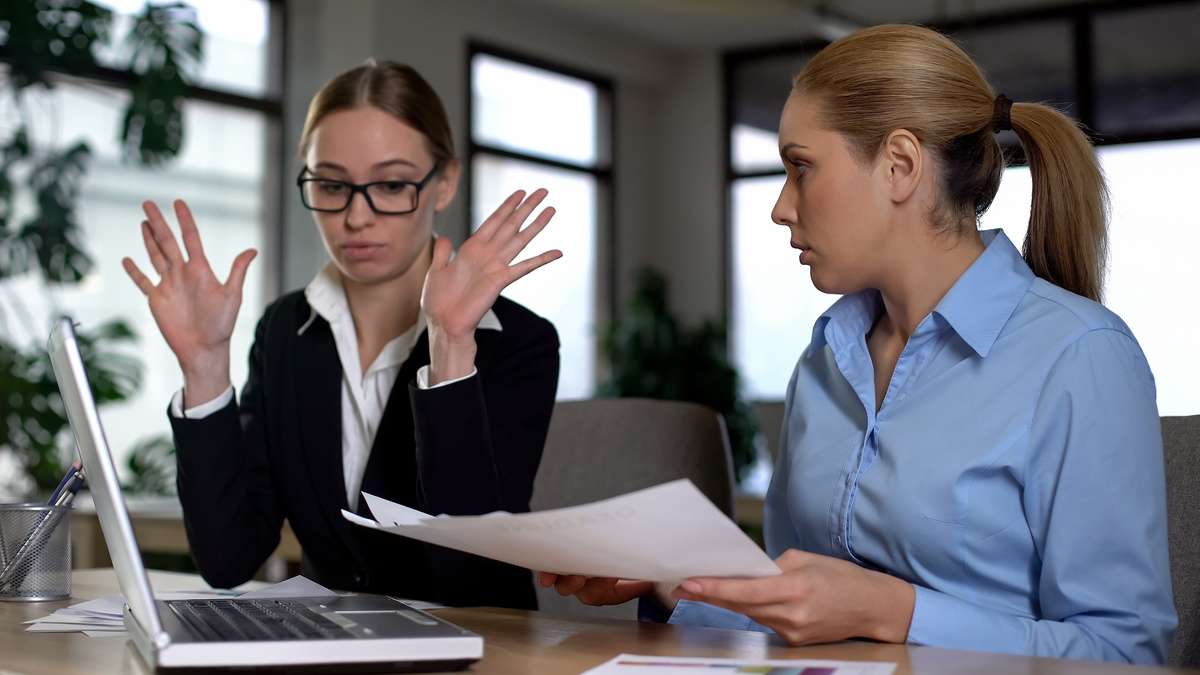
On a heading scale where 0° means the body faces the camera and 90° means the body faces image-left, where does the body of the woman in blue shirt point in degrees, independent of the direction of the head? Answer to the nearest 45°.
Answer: approximately 45°

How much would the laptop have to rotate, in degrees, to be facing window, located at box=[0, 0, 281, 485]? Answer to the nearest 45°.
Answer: approximately 90° to its left

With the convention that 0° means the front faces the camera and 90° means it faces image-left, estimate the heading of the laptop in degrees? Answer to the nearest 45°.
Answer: approximately 270°

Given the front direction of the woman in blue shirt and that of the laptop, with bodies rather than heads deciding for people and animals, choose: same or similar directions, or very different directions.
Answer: very different directions

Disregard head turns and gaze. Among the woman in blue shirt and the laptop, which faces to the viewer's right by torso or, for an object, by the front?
the laptop

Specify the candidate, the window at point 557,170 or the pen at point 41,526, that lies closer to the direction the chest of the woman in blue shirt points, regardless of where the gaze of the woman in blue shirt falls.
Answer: the pen

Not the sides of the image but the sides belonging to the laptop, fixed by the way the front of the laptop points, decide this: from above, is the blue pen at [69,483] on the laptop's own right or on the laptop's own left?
on the laptop's own left

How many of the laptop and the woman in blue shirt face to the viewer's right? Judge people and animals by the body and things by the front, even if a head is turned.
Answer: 1

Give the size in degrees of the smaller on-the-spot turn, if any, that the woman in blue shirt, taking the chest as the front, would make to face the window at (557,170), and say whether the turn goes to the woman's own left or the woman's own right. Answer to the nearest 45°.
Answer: approximately 135° to the woman's own right

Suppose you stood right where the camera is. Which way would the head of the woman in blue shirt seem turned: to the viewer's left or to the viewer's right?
to the viewer's left

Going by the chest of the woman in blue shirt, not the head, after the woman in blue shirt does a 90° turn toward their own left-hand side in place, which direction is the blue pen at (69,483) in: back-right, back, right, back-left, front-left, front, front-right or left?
back-right

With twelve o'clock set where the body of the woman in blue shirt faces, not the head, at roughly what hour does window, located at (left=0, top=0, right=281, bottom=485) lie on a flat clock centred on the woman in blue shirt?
The window is roughly at 3 o'clock from the woman in blue shirt.

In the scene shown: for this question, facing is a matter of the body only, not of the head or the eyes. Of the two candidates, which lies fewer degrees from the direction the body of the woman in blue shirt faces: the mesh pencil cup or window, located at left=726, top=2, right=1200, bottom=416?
the mesh pencil cup

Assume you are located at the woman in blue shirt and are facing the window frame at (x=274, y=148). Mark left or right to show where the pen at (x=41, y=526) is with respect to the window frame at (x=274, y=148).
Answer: left
